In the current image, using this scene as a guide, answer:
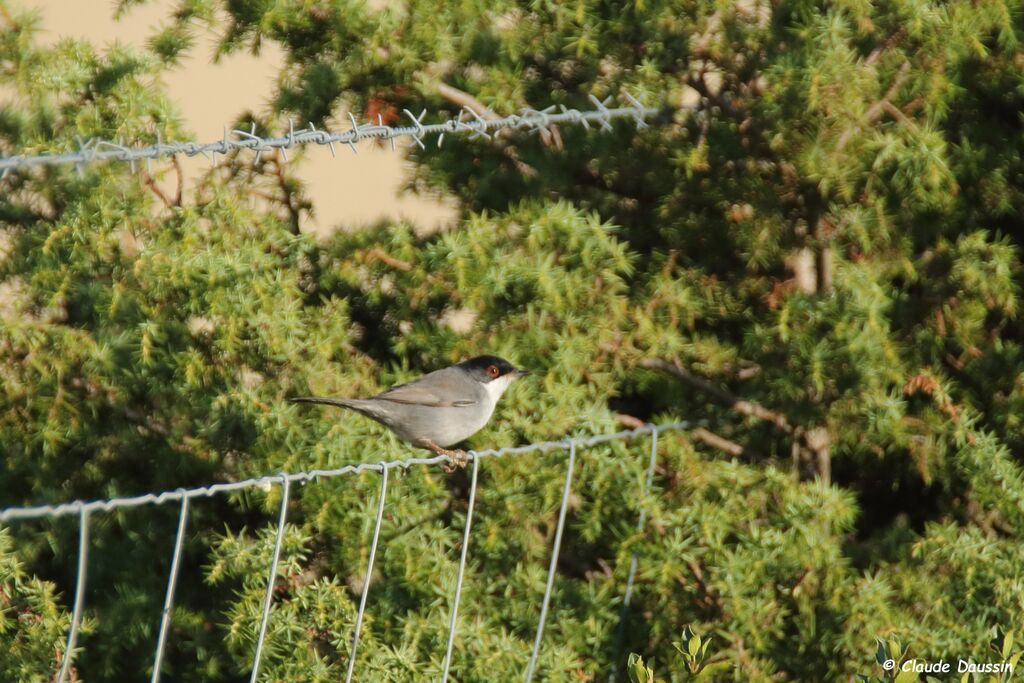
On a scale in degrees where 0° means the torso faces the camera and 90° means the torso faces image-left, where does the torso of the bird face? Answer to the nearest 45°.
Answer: approximately 270°

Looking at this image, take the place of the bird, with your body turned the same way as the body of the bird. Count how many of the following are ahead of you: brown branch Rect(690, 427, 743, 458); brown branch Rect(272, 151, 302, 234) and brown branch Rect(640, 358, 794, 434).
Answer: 2

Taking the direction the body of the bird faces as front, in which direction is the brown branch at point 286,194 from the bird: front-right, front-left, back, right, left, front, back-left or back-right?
back-left

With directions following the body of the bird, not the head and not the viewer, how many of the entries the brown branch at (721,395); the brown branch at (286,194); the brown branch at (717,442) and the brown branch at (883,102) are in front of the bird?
3

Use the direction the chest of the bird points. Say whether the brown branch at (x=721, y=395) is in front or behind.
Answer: in front

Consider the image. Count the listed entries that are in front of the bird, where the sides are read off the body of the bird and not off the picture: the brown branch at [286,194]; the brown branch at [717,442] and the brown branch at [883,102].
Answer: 2

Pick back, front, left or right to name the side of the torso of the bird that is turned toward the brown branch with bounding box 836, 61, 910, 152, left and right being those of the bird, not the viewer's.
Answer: front
